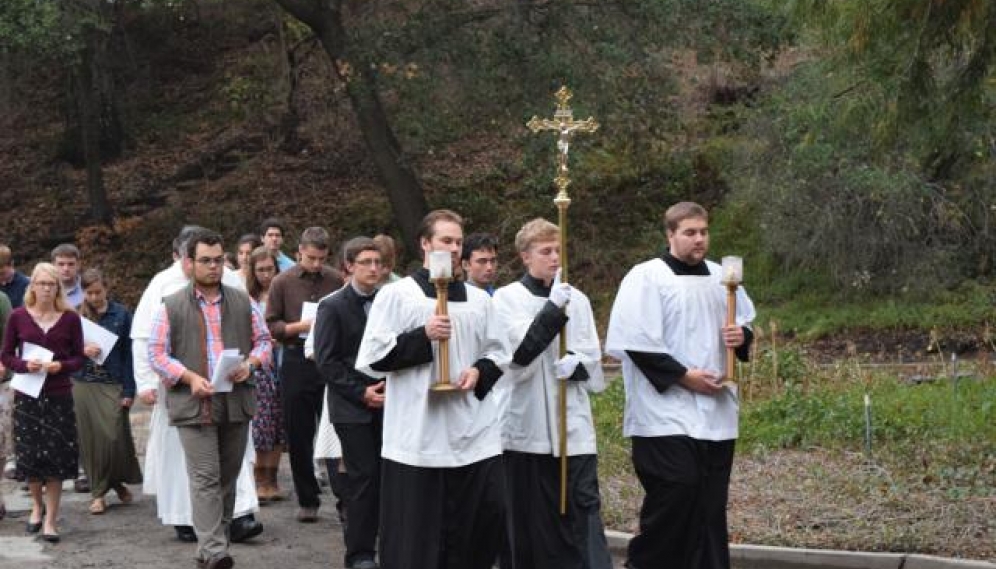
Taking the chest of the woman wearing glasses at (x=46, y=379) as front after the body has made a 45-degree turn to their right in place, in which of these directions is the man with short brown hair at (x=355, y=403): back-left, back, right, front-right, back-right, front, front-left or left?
left

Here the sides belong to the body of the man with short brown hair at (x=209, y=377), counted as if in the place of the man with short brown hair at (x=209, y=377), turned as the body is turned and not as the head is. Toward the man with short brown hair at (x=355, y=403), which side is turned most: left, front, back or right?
left

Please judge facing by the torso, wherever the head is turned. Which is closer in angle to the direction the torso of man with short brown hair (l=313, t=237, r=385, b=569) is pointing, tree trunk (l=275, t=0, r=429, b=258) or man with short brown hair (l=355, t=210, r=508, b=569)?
the man with short brown hair

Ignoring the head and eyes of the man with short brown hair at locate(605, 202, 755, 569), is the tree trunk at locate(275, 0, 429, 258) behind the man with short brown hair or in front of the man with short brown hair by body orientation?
behind

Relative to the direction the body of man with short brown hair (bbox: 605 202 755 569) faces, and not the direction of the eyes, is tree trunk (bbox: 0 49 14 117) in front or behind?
behind

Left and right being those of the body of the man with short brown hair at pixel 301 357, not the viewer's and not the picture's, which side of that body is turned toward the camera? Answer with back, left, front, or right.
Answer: front

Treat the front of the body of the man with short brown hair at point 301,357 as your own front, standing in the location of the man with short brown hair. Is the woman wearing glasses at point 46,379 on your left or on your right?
on your right

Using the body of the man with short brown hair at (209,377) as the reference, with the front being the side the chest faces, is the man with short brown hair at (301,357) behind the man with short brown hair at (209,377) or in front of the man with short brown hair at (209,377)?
behind

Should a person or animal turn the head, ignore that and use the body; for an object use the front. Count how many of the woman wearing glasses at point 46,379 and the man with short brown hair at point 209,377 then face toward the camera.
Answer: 2

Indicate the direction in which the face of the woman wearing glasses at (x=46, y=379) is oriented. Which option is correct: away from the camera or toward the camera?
toward the camera

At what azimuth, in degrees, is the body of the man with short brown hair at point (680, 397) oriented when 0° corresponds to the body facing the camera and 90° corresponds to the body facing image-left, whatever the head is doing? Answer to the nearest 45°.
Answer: approximately 315°

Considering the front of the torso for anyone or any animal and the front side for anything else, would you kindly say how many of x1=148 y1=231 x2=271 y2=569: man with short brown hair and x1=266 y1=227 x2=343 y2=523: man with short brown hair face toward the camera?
2

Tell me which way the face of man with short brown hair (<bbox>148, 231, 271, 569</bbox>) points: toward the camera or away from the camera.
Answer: toward the camera

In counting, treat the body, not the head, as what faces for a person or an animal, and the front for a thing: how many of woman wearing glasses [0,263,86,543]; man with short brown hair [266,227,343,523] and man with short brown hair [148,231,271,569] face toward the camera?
3

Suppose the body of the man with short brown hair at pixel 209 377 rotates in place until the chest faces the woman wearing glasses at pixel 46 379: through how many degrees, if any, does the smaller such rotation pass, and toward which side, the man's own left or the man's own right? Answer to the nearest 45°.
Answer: approximately 135° to the man's own right

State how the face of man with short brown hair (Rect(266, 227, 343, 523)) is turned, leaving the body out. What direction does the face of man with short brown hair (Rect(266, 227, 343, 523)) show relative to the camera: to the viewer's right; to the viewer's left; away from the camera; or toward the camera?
toward the camera

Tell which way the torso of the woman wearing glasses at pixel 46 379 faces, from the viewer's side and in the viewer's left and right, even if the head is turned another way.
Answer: facing the viewer
